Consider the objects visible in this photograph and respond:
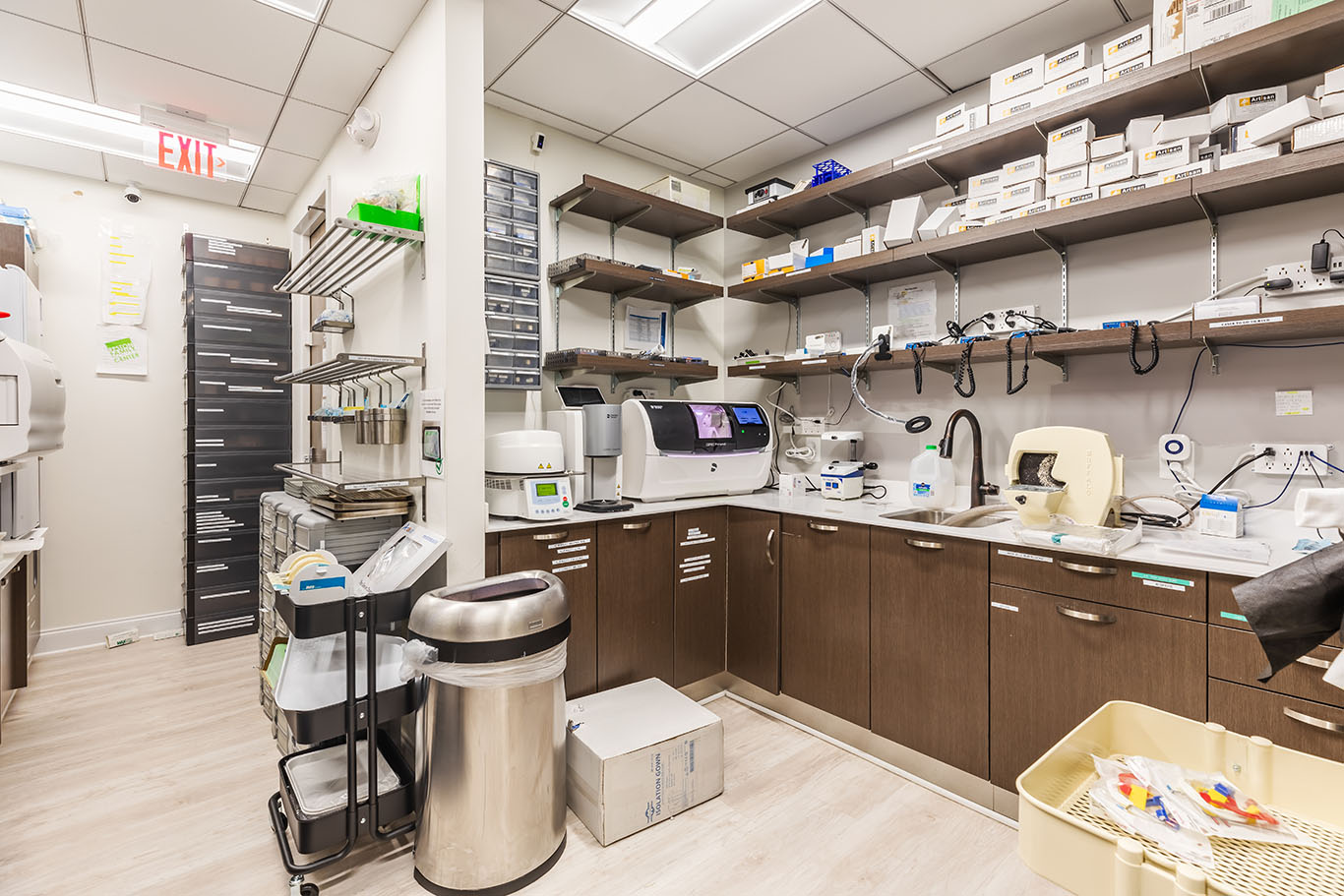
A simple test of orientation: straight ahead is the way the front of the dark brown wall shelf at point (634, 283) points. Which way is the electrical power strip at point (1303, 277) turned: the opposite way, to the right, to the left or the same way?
to the right

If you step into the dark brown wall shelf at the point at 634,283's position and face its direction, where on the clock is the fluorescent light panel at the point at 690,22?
The fluorescent light panel is roughly at 1 o'clock from the dark brown wall shelf.

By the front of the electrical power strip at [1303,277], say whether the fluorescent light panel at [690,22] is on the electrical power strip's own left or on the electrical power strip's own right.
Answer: on the electrical power strip's own right

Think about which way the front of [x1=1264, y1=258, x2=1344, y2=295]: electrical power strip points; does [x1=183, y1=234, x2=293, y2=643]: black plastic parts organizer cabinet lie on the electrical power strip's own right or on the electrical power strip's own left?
on the electrical power strip's own right

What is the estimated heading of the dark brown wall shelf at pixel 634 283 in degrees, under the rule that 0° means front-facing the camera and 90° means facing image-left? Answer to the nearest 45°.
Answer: approximately 315°
